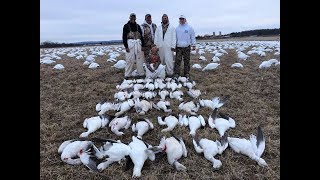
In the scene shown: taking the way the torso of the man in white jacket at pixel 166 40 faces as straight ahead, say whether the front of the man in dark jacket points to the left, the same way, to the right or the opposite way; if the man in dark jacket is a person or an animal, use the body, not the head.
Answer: the same way

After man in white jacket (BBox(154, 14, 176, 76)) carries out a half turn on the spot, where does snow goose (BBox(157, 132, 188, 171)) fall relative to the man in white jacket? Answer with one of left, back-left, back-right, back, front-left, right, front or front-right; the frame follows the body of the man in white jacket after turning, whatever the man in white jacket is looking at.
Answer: back

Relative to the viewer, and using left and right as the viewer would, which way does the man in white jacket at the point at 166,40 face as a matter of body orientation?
facing the viewer

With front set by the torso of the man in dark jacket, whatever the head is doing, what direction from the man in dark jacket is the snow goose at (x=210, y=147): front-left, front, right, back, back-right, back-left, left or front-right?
front

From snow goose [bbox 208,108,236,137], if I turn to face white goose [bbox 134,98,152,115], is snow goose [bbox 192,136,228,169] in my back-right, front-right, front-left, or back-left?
back-left

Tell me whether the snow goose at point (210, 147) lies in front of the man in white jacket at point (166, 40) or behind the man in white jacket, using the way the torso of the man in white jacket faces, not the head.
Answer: in front

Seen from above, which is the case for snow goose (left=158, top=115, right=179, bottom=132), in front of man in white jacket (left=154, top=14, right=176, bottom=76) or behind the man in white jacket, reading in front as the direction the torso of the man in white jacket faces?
in front

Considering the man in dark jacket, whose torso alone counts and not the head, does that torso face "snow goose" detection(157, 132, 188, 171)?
yes

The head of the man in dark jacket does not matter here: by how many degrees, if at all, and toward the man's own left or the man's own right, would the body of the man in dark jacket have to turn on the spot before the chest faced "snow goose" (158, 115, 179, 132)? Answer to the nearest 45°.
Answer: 0° — they already face it

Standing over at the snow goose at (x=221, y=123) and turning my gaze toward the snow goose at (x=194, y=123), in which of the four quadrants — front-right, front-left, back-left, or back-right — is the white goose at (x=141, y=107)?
front-right

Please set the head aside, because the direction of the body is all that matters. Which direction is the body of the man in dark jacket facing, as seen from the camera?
toward the camera

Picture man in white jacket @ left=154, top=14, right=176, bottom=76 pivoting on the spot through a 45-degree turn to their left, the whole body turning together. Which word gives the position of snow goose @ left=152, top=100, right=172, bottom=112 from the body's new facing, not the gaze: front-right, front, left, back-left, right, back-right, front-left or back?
front-right

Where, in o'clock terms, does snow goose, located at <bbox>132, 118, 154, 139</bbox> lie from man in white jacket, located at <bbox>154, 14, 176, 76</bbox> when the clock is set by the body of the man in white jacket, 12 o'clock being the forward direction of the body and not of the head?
The snow goose is roughly at 12 o'clock from the man in white jacket.
